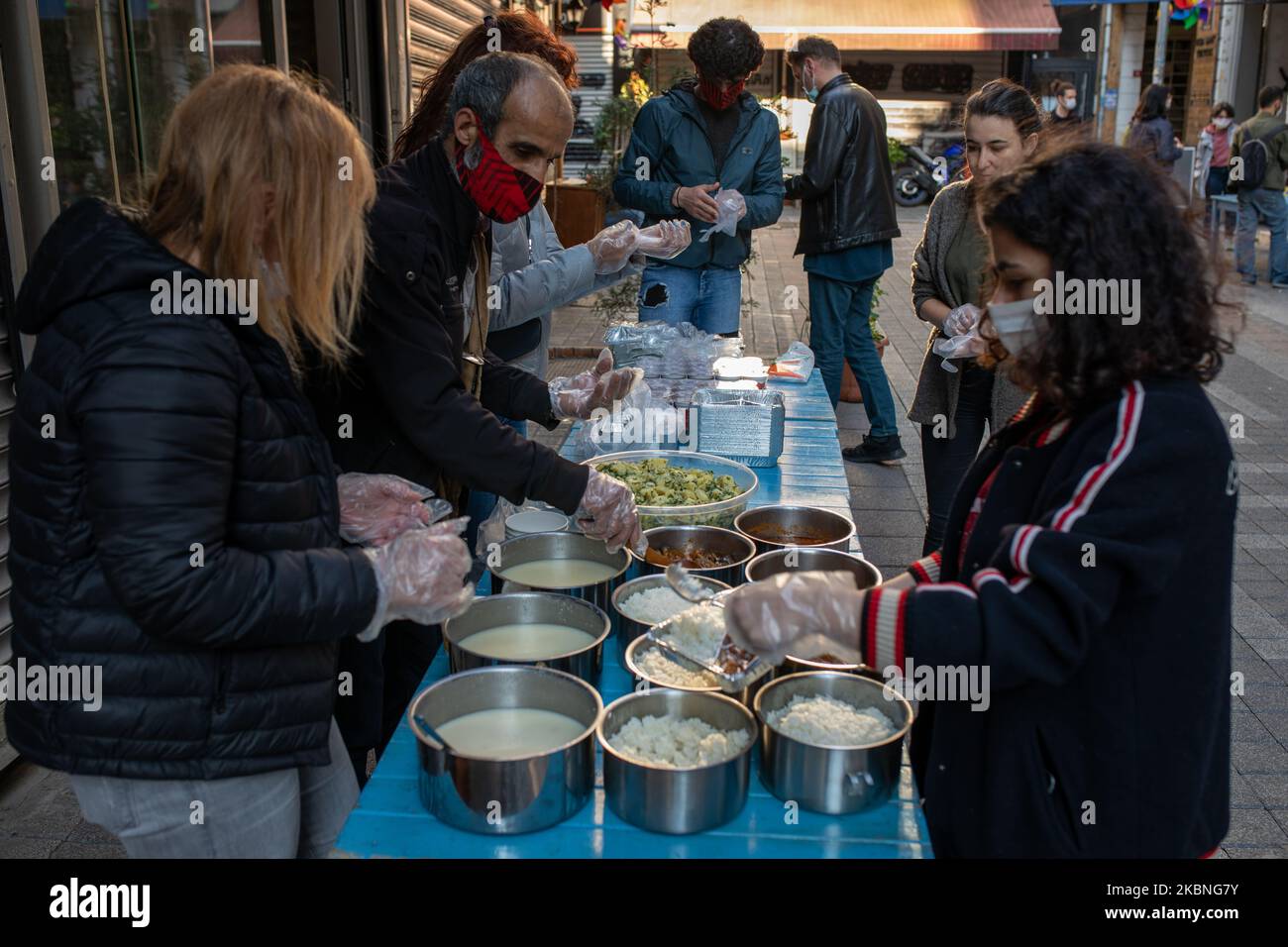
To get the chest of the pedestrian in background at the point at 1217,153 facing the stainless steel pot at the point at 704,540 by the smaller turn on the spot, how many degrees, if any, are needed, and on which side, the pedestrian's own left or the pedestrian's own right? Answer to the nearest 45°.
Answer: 0° — they already face it

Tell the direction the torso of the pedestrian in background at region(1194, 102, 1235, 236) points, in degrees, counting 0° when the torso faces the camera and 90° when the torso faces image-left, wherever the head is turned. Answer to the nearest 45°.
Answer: approximately 0°

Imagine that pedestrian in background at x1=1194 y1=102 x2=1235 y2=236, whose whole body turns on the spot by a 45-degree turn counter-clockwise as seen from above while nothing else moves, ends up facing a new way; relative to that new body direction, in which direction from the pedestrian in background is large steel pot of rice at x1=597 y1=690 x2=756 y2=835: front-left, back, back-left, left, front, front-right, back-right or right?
front-right

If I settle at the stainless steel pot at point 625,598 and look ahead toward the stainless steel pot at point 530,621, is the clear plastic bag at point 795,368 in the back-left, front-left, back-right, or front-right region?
back-right

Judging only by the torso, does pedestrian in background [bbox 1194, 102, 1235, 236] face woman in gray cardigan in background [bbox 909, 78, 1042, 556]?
yes

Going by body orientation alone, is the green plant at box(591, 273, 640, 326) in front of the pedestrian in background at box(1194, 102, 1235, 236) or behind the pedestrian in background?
in front

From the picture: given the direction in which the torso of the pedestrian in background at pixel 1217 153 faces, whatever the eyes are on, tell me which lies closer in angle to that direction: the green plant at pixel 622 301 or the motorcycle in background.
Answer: the green plant

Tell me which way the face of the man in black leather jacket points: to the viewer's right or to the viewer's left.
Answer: to the viewer's left

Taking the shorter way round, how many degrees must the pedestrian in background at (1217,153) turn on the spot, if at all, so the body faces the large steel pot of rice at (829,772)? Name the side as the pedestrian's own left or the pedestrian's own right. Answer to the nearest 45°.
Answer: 0° — they already face it

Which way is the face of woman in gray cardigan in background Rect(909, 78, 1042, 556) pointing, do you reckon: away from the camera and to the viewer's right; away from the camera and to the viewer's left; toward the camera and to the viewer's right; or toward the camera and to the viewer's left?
toward the camera and to the viewer's left

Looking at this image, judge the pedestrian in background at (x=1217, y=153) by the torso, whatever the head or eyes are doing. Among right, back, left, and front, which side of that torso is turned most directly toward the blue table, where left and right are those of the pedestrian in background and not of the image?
front

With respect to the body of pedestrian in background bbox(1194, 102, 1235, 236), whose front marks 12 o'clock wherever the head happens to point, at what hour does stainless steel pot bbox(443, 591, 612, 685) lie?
The stainless steel pot is roughly at 12 o'clock from the pedestrian in background.
